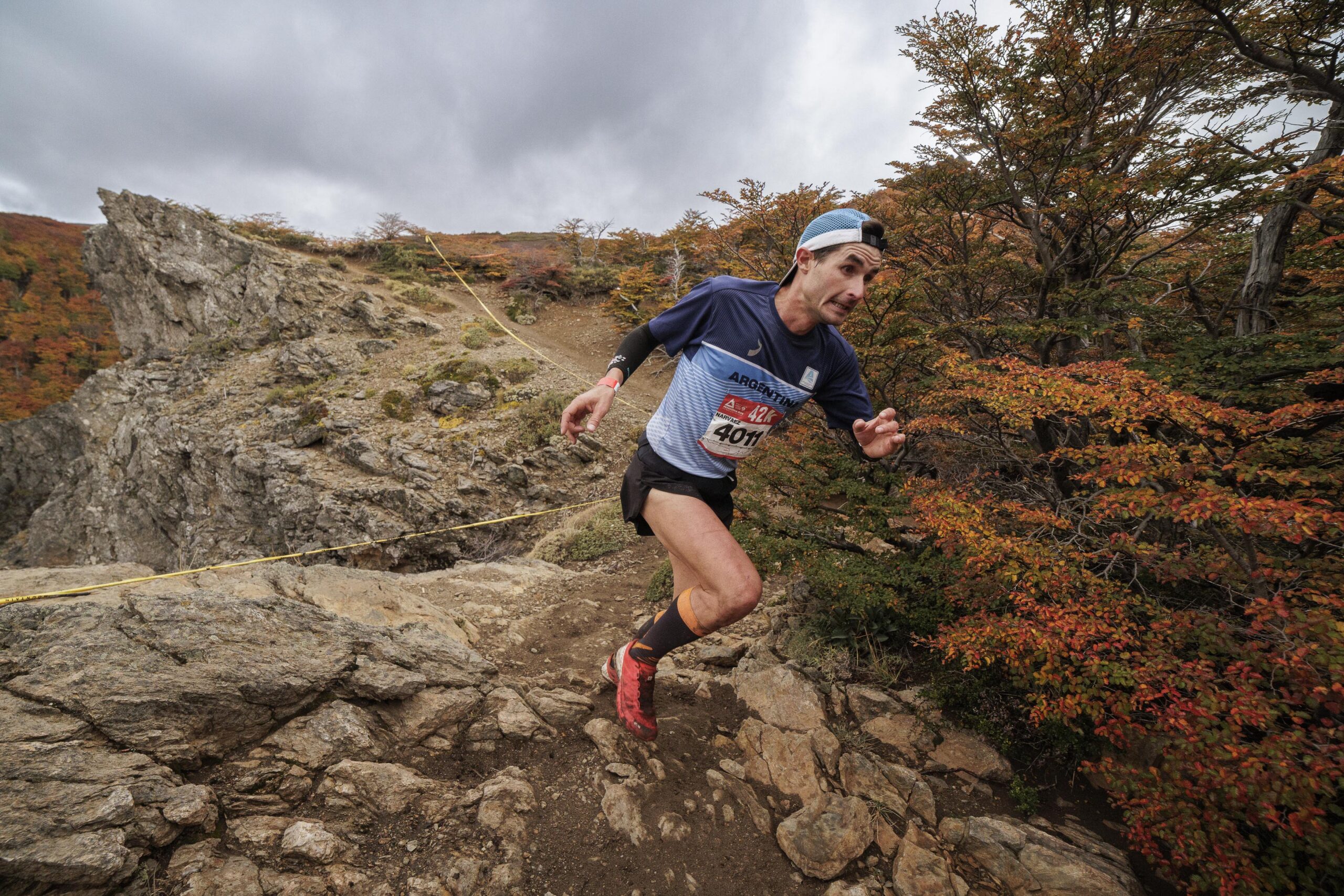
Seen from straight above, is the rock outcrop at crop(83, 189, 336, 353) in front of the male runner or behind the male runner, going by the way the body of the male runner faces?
behind

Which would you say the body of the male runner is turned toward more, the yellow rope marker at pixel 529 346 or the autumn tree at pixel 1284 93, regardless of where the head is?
the autumn tree

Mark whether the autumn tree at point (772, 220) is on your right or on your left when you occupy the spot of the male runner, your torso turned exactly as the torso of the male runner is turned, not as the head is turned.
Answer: on your left

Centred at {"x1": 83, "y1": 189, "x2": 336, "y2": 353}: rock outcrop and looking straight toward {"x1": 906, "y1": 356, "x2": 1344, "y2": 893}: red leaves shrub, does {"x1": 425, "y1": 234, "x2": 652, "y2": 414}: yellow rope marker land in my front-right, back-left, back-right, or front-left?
front-left

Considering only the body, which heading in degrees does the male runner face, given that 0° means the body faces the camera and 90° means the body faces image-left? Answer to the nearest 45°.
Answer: approximately 315°

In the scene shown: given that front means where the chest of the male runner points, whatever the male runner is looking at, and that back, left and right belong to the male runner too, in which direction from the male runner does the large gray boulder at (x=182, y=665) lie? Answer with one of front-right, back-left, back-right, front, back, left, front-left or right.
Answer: back-right

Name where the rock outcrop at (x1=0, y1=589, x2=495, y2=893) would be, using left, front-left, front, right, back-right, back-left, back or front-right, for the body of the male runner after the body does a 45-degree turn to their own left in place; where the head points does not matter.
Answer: back

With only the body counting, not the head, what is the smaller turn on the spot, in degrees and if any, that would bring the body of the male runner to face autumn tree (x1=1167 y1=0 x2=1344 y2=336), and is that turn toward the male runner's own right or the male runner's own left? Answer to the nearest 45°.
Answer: approximately 90° to the male runner's own left

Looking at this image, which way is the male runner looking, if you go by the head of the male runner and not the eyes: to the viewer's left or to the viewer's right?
to the viewer's right

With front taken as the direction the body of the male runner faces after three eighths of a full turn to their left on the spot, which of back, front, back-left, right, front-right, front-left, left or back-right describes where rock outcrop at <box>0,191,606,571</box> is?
front-left
